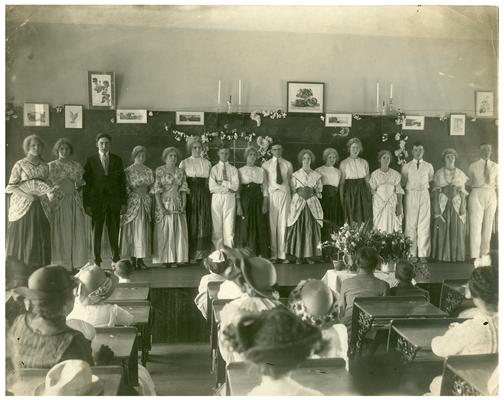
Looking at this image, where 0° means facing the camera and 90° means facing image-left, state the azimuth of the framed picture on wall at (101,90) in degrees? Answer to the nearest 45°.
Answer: approximately 0°

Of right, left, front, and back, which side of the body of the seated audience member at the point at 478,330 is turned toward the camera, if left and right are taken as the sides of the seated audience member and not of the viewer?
back

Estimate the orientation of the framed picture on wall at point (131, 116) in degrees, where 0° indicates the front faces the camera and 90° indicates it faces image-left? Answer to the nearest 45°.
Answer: approximately 0°

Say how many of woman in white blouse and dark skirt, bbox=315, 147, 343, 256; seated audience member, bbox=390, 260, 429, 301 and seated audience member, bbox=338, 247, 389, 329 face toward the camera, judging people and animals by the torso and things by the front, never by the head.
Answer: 1

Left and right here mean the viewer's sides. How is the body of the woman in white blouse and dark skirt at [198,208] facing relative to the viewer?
facing the viewer

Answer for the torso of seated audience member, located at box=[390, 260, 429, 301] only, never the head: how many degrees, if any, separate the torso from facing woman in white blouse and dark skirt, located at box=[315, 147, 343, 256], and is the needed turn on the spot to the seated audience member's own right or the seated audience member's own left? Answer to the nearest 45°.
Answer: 0° — they already face them

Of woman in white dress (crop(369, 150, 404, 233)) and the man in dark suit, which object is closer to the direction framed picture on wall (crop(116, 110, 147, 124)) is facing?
the man in dark suit

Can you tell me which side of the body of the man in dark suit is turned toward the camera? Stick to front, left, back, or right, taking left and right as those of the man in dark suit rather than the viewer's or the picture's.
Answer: front

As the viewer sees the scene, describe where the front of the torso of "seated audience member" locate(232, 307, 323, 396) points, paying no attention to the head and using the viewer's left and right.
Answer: facing away from the viewer

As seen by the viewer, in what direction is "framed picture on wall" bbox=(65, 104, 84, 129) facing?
toward the camera

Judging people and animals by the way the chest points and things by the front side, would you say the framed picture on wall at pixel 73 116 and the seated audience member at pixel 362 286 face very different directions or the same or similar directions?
very different directions

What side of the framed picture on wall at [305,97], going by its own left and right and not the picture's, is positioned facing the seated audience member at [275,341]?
front

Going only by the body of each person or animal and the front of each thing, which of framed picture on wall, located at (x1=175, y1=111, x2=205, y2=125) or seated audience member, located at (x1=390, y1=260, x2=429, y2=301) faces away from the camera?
the seated audience member
